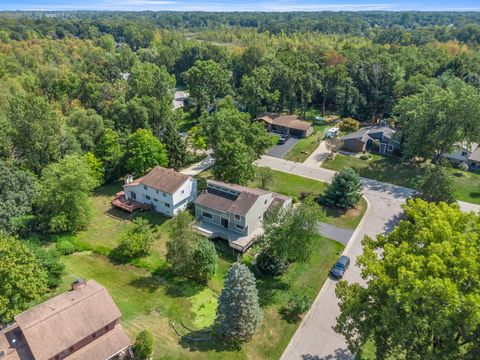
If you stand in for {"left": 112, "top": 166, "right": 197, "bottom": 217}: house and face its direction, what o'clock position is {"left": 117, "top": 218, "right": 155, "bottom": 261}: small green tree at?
The small green tree is roughly at 5 o'clock from the house.

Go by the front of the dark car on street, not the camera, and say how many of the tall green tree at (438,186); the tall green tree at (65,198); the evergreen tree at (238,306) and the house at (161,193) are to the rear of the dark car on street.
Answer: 1

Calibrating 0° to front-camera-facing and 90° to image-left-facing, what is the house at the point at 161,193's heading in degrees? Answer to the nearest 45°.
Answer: approximately 225°

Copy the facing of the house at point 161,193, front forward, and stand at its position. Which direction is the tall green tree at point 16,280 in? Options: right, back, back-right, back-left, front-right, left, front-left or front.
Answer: back

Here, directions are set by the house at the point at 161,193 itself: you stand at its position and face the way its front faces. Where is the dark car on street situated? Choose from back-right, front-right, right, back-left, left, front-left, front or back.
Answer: right

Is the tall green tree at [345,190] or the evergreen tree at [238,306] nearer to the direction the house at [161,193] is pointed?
the tall green tree

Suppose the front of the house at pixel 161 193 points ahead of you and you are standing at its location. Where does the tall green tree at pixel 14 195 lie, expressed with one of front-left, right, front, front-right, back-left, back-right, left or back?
back-left
